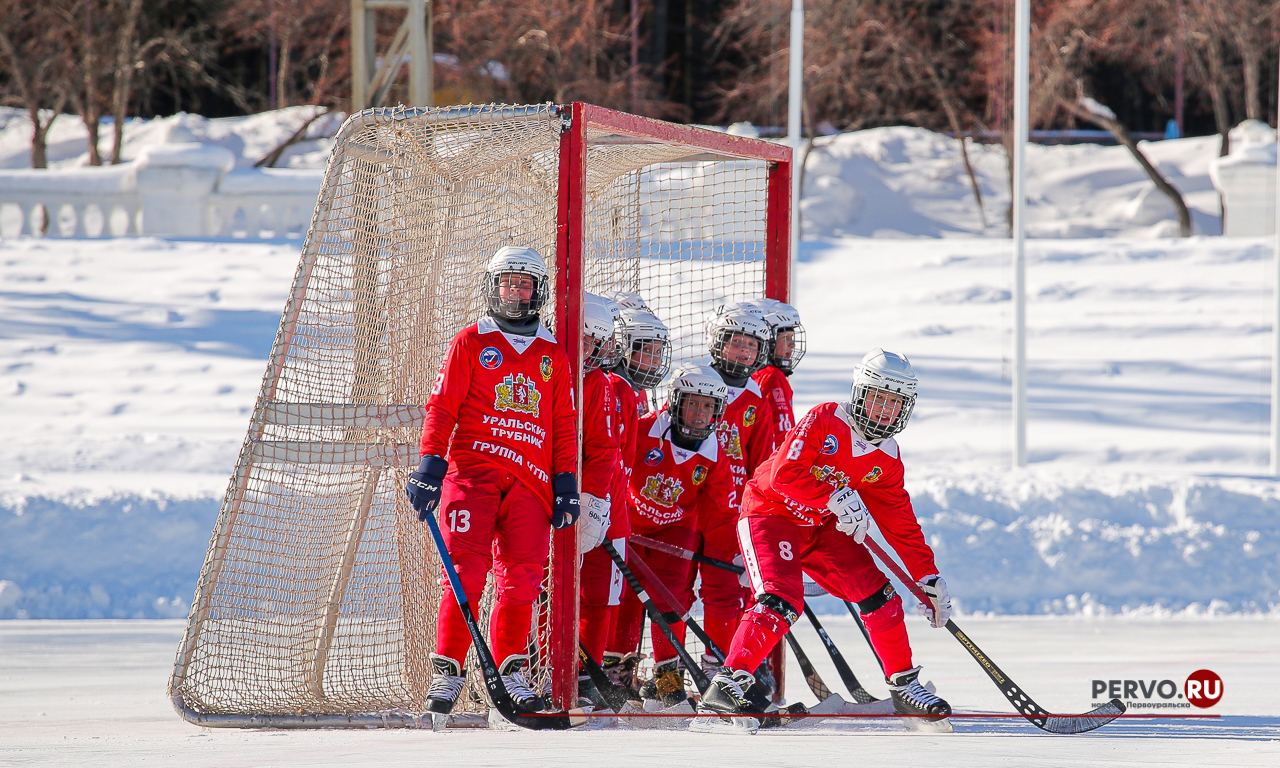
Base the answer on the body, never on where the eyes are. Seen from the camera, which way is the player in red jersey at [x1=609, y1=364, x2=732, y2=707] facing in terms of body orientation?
toward the camera

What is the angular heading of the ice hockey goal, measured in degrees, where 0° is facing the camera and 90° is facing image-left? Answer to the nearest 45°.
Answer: approximately 270°

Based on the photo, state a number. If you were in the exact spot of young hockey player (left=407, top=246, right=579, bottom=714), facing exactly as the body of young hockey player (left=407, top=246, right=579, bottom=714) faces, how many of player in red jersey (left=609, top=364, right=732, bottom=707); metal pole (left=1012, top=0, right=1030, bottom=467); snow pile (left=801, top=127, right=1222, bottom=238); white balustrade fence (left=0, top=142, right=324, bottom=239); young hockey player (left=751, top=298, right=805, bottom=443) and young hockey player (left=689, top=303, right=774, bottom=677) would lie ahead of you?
0

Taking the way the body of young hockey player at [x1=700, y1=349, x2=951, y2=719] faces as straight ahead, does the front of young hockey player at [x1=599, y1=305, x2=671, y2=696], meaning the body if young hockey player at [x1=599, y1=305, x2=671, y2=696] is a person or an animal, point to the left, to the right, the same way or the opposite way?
the same way

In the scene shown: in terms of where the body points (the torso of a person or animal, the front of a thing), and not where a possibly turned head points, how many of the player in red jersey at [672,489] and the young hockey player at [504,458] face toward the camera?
2

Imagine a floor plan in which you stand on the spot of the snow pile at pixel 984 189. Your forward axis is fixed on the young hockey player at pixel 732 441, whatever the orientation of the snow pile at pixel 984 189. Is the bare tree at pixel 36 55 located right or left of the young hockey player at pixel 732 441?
right

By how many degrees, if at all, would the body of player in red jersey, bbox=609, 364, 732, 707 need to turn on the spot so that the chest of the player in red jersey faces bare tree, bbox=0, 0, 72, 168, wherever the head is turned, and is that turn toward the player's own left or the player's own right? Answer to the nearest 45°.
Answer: approximately 135° to the player's own right

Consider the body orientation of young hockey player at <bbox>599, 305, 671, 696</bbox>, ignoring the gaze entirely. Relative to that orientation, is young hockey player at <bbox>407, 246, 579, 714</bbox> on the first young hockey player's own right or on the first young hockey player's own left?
on the first young hockey player's own right

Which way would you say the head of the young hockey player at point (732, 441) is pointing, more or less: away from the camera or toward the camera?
toward the camera

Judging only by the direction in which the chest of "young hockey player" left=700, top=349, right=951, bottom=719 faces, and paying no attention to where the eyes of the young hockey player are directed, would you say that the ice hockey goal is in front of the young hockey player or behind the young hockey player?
behind

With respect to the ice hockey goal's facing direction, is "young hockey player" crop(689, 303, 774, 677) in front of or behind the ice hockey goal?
in front

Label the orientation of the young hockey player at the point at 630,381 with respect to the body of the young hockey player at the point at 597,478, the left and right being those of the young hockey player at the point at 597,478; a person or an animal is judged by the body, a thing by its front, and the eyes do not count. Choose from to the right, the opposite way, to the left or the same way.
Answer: the same way

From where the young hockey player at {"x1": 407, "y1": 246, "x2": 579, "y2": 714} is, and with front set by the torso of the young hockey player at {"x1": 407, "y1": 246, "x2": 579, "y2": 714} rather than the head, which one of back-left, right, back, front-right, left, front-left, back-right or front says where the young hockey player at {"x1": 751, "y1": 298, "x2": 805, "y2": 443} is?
back-left

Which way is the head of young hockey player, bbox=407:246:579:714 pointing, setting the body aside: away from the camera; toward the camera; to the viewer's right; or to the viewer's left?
toward the camera
